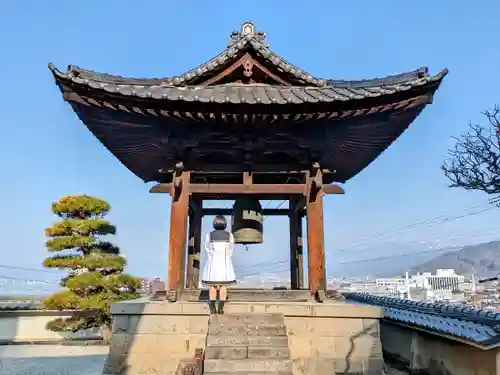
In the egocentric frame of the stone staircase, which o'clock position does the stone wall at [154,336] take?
The stone wall is roughly at 4 o'clock from the stone staircase.

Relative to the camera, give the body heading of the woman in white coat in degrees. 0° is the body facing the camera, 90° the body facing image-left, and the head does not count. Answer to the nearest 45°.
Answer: approximately 180°

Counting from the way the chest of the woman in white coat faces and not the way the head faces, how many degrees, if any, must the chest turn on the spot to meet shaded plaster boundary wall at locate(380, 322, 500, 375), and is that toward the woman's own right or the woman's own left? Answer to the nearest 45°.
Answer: approximately 90° to the woman's own right

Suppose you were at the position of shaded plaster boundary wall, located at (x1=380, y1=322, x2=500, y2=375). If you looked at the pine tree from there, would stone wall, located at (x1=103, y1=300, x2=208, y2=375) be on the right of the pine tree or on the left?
left

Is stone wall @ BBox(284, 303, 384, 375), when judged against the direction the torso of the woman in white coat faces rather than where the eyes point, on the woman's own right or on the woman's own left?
on the woman's own right

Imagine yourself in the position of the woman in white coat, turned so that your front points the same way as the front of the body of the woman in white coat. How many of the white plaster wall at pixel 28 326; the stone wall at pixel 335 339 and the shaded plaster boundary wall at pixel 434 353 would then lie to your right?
2

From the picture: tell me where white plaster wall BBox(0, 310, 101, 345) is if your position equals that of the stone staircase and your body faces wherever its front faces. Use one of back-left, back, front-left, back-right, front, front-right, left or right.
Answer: back-right

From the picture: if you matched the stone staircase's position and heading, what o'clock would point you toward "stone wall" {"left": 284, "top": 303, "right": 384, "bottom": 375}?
The stone wall is roughly at 8 o'clock from the stone staircase.
